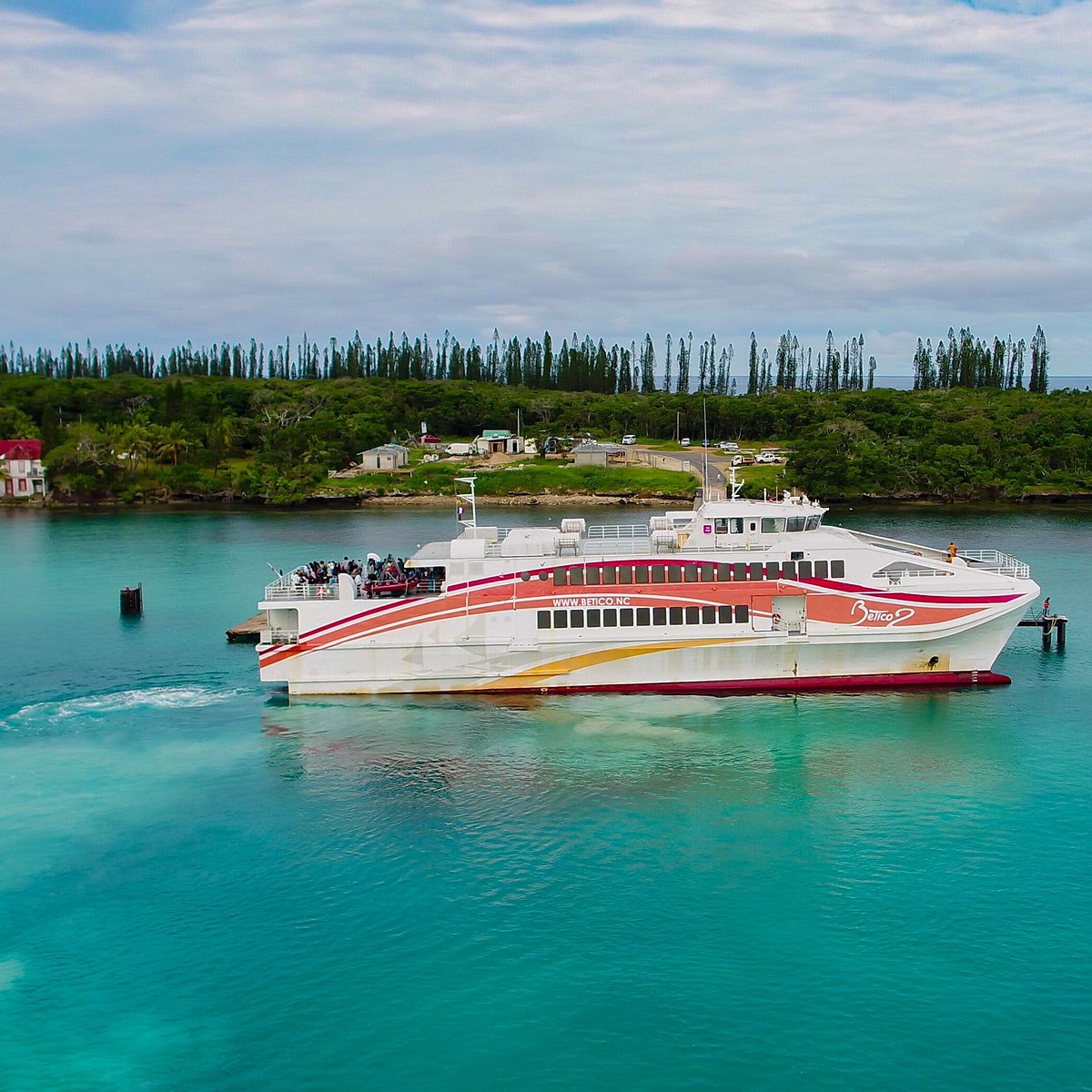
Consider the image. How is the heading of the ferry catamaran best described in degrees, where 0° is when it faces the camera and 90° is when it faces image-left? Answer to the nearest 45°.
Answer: approximately 270°

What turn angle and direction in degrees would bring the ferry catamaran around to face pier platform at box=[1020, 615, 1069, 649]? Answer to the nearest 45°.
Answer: approximately 45° to its left

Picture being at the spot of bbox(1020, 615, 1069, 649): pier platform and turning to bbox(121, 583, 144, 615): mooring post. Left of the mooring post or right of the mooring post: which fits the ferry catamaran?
left

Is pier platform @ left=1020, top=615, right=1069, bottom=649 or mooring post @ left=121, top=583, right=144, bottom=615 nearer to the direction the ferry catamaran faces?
the pier platform

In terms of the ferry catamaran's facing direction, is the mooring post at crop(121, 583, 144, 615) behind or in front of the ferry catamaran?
behind
